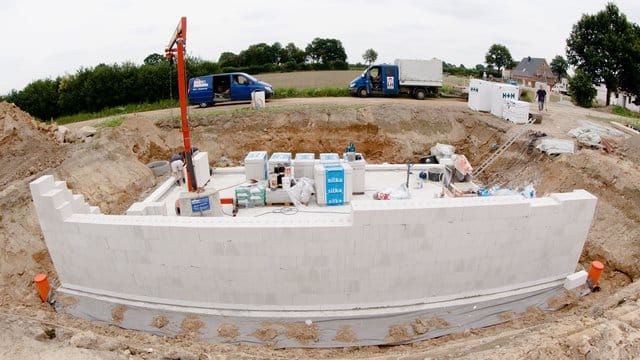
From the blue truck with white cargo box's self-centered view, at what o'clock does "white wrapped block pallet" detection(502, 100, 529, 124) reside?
The white wrapped block pallet is roughly at 8 o'clock from the blue truck with white cargo box.

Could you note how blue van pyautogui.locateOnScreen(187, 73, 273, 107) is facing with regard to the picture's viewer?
facing to the right of the viewer

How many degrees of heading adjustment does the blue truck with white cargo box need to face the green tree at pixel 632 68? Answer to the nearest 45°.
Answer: approximately 135° to its right

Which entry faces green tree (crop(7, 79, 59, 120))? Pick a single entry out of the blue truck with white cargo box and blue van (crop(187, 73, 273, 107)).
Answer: the blue truck with white cargo box

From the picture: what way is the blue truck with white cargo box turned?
to the viewer's left

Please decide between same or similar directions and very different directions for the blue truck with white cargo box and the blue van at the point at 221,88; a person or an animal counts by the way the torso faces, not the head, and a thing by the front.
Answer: very different directions

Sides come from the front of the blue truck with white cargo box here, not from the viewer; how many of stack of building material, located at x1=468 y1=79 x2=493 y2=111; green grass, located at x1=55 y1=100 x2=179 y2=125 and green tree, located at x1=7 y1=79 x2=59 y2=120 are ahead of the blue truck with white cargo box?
2

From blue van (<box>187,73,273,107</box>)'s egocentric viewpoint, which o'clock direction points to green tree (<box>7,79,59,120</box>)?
The green tree is roughly at 7 o'clock from the blue van.

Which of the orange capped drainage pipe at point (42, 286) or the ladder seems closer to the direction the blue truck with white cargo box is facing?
the orange capped drainage pipe

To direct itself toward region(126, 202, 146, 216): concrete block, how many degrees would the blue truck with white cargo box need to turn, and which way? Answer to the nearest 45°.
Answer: approximately 90° to its left

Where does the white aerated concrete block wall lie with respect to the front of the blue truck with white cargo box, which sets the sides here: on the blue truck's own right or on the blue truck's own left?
on the blue truck's own left

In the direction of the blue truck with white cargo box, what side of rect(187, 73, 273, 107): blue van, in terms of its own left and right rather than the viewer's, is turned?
front

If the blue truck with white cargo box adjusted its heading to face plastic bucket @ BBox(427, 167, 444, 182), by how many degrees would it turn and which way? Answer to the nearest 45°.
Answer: approximately 90° to its left

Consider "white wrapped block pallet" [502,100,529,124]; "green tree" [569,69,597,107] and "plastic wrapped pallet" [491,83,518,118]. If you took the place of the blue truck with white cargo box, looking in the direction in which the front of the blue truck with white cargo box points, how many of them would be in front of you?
0

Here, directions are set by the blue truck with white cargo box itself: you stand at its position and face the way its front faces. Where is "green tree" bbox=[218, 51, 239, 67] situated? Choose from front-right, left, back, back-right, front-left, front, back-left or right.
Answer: front-right

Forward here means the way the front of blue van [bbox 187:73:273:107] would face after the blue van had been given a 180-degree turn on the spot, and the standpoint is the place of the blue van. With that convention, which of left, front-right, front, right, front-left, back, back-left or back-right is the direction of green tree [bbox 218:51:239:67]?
right

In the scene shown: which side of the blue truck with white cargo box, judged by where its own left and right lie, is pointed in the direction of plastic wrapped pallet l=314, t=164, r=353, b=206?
left

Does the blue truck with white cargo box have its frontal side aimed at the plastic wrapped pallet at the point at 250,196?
no
